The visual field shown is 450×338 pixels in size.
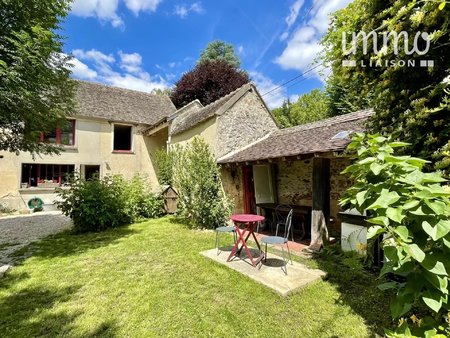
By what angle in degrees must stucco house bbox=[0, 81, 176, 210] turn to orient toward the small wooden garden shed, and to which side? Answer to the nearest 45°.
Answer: approximately 45° to its left

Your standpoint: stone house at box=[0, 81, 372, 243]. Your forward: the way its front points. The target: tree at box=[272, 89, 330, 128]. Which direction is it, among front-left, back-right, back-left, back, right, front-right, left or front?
back-left

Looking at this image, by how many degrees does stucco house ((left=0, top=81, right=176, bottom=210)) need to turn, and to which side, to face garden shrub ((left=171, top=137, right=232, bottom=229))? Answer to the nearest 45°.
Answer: approximately 45° to its left

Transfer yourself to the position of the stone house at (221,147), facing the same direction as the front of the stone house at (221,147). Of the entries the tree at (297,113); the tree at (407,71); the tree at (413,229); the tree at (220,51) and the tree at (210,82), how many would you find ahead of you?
2

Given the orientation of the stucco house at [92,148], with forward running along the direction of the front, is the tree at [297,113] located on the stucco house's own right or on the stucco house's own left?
on the stucco house's own left

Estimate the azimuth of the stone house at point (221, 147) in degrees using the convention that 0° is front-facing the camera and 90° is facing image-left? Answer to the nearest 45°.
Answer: approximately 0°

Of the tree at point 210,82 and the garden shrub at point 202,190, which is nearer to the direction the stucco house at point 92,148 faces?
the garden shrub

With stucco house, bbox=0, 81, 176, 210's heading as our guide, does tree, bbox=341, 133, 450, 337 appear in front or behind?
in front

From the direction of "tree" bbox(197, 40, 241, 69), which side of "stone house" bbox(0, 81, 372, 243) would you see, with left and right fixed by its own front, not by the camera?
back
